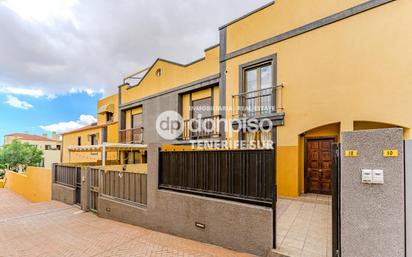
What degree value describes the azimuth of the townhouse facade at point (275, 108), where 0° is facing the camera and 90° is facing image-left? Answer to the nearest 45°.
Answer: approximately 45°

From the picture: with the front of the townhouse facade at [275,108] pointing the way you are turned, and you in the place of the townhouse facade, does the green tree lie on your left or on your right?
on your right

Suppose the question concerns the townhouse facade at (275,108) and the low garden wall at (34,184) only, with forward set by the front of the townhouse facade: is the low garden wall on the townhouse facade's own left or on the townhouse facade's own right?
on the townhouse facade's own right
